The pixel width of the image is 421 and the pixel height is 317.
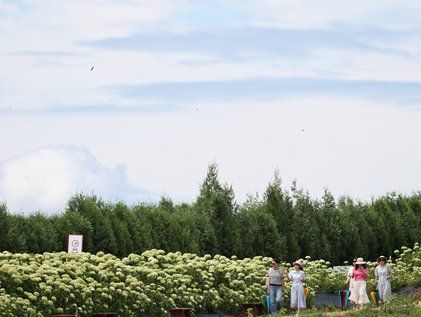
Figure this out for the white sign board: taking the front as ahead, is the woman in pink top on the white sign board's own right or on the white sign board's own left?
on the white sign board's own left

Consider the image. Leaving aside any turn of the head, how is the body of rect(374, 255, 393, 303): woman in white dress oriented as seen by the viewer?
toward the camera

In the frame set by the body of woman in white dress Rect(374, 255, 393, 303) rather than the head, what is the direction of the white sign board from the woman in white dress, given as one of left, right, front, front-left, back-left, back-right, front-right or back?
right

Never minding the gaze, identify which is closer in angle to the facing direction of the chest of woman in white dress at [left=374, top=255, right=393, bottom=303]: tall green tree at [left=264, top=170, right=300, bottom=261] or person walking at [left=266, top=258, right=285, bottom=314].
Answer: the person walking

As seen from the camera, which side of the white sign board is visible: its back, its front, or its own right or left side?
front

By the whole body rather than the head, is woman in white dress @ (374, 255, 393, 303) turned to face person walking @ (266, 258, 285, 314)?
no

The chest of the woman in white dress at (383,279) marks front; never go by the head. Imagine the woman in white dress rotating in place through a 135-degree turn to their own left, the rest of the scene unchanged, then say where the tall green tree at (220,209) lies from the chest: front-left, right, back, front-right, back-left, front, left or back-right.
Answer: left

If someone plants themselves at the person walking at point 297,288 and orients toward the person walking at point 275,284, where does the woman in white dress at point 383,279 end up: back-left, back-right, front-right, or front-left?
back-right

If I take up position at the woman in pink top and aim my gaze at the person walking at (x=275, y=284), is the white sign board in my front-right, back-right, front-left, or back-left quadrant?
front-right

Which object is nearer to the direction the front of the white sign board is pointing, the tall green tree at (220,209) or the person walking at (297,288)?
the person walking

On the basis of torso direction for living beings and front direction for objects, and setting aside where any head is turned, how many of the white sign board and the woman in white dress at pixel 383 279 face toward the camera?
2

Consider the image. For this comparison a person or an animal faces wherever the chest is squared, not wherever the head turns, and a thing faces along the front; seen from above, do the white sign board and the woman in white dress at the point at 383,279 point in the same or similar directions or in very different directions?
same or similar directions
